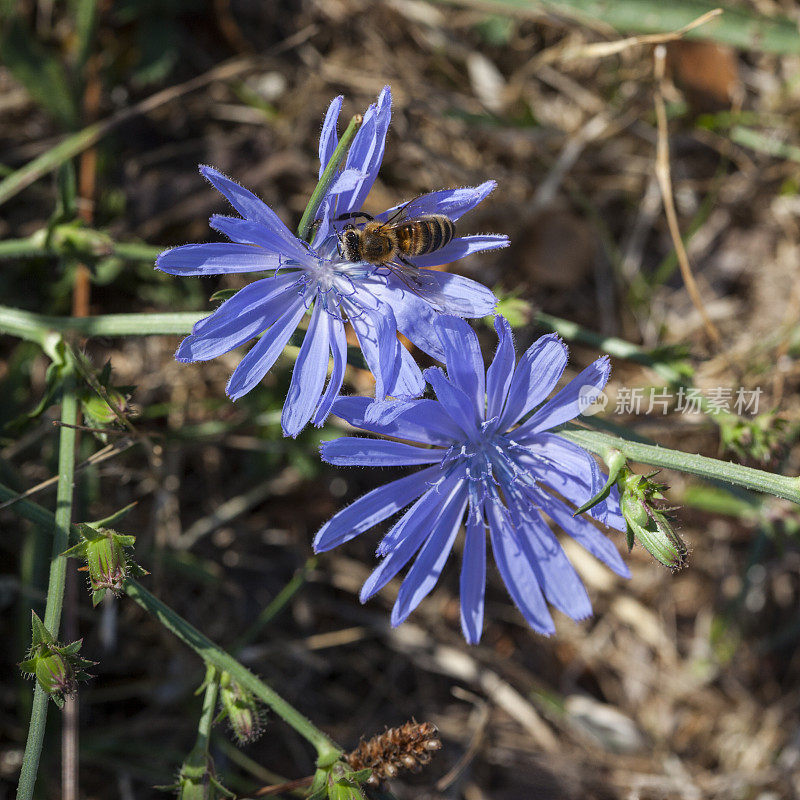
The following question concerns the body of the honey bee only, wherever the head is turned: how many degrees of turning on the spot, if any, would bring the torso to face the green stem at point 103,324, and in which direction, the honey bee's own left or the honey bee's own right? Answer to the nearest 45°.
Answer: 0° — it already faces it

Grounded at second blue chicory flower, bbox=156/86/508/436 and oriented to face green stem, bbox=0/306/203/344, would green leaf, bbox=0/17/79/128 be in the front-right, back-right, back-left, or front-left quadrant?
front-right

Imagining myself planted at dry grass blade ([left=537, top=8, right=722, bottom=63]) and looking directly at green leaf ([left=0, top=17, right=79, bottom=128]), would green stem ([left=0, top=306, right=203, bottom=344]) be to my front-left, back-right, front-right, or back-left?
front-left

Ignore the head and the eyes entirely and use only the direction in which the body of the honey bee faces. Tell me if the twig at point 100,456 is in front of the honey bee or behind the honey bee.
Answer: in front

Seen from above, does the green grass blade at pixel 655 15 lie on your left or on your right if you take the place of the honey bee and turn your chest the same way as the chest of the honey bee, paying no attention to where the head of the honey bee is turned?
on your right

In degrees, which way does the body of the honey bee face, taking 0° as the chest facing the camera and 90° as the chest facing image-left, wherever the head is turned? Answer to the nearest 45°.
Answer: approximately 90°

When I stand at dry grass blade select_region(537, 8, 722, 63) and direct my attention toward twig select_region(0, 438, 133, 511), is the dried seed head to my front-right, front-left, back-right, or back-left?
front-left

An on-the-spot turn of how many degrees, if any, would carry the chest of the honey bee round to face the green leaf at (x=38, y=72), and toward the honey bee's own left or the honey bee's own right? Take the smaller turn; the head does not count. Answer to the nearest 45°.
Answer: approximately 45° to the honey bee's own right
